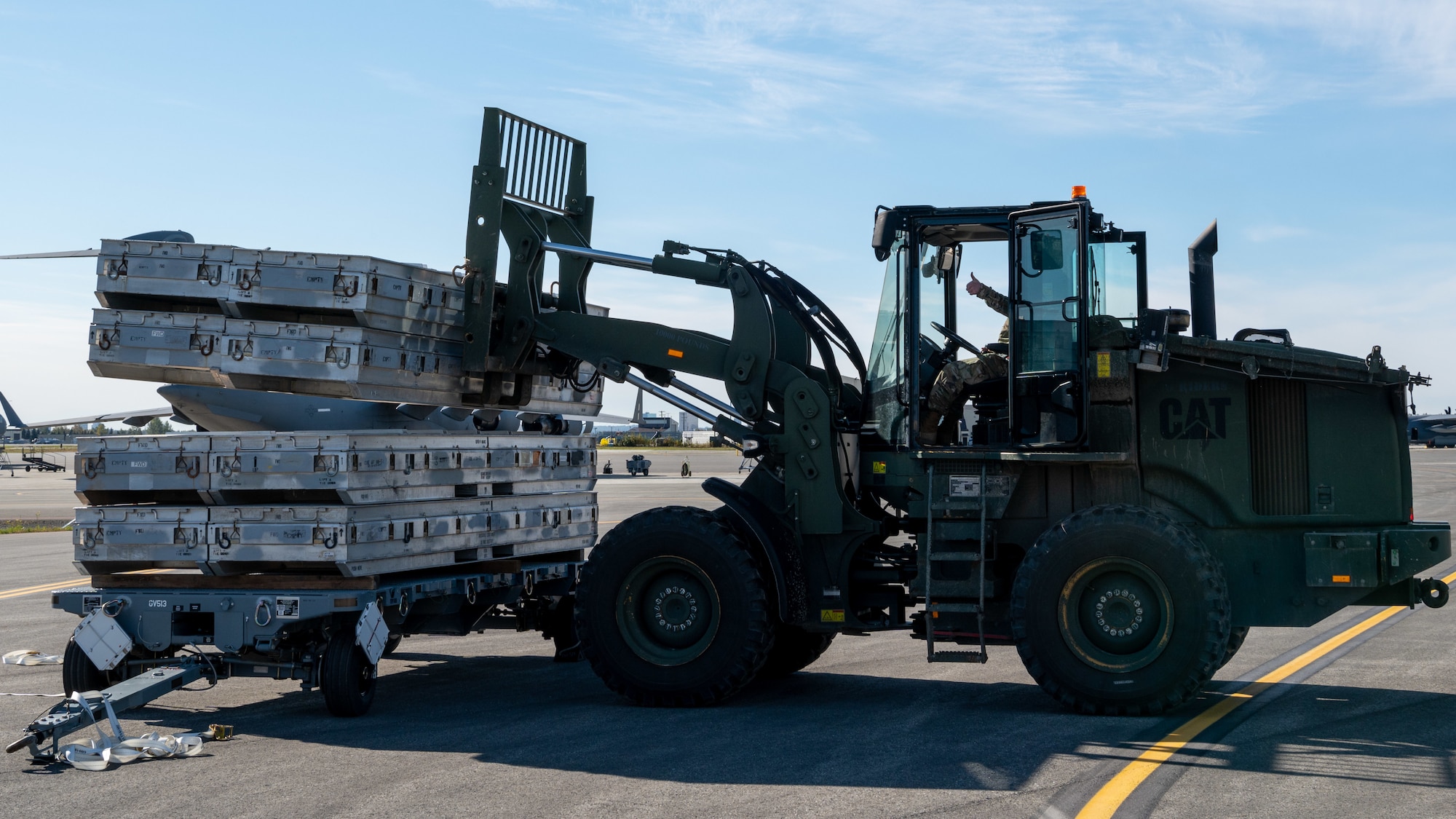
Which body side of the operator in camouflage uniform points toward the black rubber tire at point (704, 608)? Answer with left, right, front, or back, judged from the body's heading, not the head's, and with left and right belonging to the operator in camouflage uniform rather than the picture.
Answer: front

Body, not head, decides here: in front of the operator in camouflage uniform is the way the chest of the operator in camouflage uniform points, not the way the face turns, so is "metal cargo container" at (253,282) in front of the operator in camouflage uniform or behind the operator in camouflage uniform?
in front

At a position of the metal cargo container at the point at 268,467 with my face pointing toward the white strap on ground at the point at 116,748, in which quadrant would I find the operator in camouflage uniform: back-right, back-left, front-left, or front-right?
back-left

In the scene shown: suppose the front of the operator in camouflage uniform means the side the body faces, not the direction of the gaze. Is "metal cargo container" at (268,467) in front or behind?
in front

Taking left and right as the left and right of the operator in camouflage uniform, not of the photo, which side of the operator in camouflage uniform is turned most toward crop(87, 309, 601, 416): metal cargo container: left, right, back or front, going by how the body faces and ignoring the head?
front

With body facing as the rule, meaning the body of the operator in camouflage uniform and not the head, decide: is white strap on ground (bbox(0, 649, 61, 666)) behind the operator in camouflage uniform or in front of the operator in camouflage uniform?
in front

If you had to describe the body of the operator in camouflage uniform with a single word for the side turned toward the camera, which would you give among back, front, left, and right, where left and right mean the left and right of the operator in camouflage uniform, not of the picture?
left
